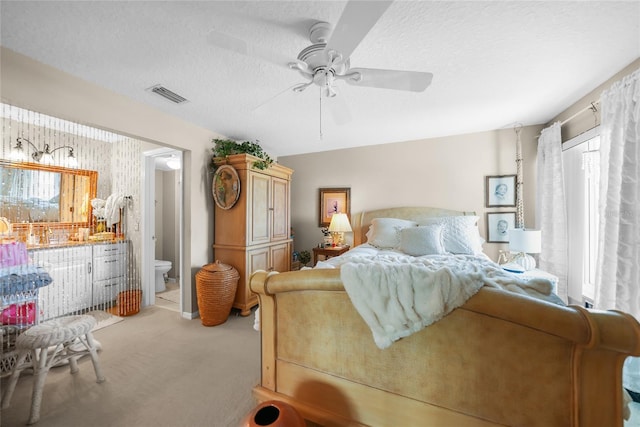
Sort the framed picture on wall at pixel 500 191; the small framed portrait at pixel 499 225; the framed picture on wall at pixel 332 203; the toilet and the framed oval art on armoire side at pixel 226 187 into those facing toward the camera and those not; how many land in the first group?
4

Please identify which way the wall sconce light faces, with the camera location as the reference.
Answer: facing the viewer and to the right of the viewer

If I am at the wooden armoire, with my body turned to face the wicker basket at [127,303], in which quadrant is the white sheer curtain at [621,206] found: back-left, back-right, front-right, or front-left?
back-left

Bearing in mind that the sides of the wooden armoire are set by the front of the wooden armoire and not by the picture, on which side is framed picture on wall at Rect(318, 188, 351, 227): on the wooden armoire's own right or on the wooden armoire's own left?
on the wooden armoire's own left

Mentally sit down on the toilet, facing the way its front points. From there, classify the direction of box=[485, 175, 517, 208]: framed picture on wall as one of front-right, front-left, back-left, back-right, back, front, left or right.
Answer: front-right

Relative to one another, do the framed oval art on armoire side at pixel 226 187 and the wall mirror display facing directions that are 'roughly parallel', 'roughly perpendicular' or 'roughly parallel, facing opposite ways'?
roughly perpendicular

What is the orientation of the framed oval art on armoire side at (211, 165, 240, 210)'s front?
toward the camera

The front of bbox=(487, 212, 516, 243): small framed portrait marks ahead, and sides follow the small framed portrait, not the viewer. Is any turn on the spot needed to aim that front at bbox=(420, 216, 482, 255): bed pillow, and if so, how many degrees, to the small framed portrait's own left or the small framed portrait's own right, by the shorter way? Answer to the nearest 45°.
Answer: approximately 45° to the small framed portrait's own right

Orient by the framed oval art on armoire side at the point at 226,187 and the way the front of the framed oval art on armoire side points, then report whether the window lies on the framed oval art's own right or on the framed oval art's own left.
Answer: on the framed oval art's own left

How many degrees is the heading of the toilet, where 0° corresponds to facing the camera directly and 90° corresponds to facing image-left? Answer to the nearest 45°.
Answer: approximately 270°

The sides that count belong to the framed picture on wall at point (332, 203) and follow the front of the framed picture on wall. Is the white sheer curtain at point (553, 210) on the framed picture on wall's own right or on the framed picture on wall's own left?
on the framed picture on wall's own left

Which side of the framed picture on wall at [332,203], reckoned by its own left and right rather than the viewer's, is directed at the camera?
front

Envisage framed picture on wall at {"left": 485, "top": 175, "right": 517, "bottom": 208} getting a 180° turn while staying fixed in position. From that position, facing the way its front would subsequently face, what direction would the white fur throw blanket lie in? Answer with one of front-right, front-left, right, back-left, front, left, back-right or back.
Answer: back

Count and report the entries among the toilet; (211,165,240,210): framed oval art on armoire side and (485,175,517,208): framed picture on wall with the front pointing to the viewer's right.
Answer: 1
